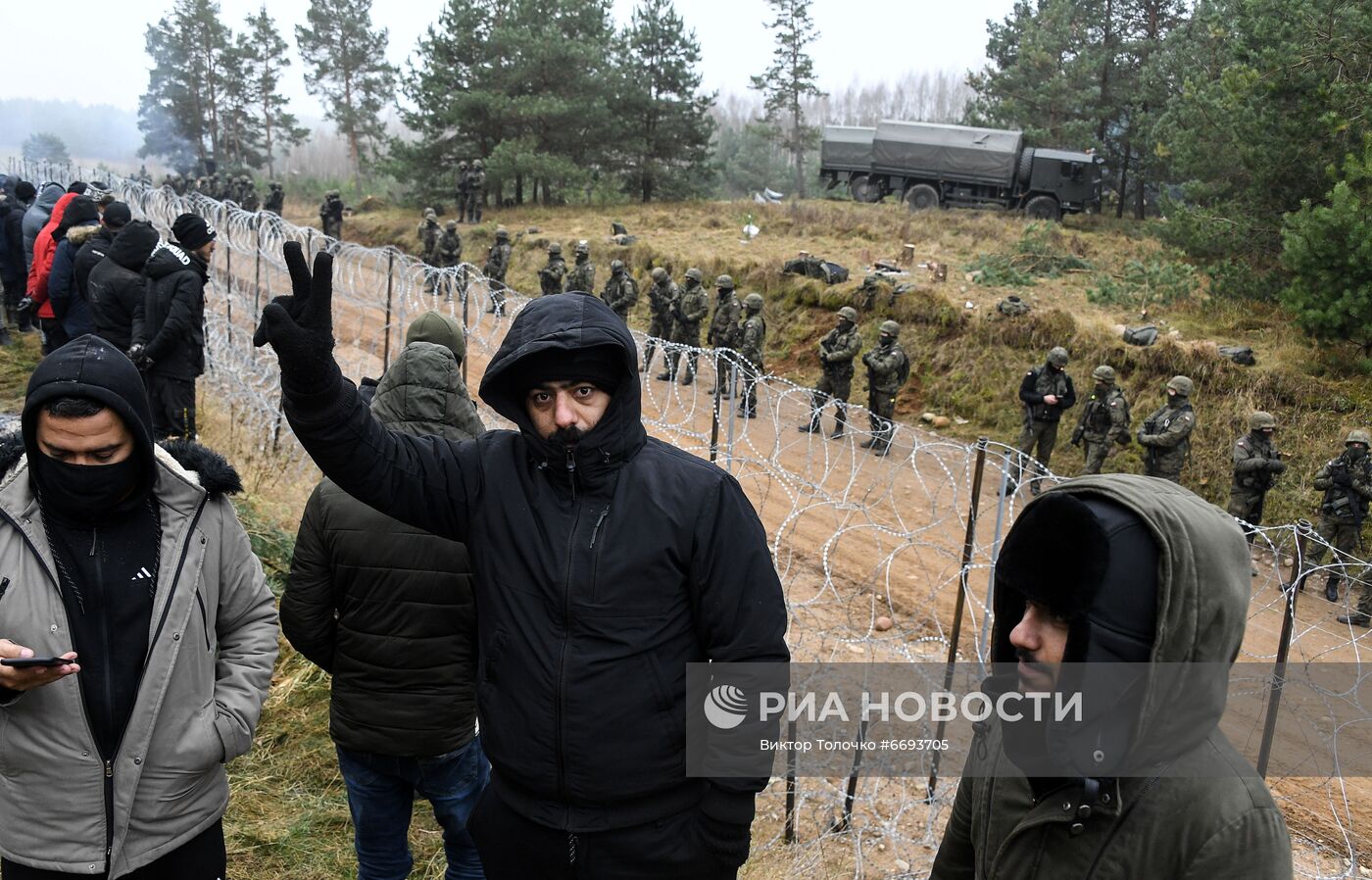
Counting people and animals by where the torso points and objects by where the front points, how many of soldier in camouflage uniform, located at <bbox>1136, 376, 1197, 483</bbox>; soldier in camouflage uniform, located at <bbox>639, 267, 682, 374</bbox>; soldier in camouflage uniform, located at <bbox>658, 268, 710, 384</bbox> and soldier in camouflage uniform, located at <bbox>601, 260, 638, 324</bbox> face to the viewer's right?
0

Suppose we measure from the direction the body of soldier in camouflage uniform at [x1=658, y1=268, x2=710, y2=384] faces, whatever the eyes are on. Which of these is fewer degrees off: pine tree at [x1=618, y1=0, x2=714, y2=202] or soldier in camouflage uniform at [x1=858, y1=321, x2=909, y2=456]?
the soldier in camouflage uniform

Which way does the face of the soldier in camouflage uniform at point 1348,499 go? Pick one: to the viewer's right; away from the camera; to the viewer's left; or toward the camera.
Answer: toward the camera

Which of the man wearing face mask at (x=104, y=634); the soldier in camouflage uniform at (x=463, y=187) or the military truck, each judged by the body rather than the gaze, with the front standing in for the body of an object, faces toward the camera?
the man wearing face mask

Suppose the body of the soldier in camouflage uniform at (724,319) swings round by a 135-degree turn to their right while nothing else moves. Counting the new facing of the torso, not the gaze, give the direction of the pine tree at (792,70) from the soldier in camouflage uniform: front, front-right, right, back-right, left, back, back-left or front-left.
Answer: front

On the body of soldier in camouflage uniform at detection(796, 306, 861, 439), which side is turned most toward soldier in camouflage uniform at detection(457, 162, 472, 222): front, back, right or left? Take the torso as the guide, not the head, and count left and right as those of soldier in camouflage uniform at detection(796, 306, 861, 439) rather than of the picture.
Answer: right

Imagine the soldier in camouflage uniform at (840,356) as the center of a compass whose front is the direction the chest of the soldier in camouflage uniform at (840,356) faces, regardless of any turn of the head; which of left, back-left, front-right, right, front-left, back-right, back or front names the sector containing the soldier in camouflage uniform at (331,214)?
right

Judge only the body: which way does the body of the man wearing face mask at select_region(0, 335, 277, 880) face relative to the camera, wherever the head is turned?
toward the camera

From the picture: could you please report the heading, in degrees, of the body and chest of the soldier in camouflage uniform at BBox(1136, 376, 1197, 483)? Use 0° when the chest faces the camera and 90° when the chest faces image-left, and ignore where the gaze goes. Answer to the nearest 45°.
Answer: approximately 45°

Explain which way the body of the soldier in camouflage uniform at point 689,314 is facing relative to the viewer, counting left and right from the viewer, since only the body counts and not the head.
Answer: facing the viewer and to the left of the viewer

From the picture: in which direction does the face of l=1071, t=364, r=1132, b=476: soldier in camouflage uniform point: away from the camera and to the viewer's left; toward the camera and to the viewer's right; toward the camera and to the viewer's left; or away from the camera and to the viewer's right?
toward the camera and to the viewer's left

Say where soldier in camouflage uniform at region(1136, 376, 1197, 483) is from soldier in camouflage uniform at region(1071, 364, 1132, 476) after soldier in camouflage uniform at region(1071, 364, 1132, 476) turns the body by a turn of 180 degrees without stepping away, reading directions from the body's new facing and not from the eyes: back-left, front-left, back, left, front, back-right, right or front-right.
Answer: right

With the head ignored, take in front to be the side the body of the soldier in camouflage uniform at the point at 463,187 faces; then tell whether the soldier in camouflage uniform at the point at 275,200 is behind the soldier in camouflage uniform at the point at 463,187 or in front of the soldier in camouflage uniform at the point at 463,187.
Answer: in front

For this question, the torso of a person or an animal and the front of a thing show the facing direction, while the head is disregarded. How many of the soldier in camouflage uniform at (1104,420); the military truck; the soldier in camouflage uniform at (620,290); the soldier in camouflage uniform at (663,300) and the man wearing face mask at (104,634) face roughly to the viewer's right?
1
